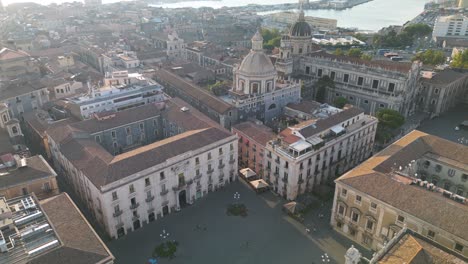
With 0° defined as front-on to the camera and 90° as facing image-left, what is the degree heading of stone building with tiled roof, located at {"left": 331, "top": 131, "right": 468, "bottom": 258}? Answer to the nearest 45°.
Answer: approximately 45°

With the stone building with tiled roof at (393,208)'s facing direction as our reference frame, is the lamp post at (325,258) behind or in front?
in front
